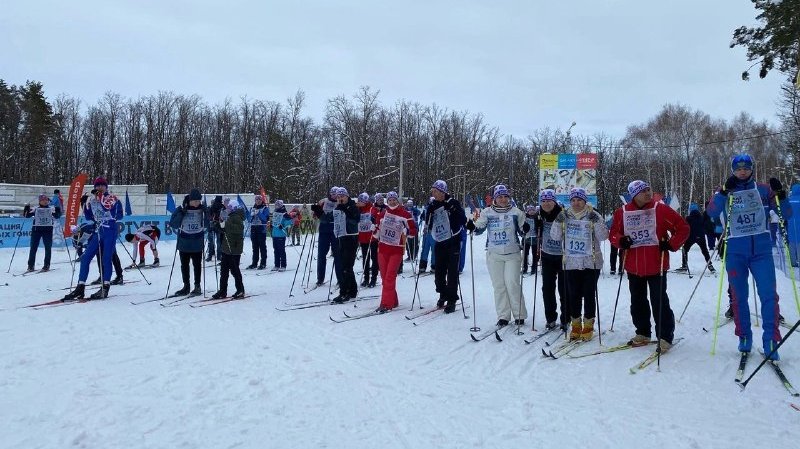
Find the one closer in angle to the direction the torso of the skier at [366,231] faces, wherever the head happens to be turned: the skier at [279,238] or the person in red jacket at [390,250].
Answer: the person in red jacket

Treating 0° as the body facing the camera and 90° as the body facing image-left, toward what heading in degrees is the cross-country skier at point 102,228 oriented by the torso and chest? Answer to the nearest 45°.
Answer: approximately 45°

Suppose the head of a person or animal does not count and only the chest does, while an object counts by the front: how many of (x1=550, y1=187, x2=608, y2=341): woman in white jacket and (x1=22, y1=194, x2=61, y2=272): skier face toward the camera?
2

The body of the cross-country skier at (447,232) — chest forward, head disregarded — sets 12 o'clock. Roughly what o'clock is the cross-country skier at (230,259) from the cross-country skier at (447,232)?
the cross-country skier at (230,259) is roughly at 2 o'clock from the cross-country skier at (447,232).

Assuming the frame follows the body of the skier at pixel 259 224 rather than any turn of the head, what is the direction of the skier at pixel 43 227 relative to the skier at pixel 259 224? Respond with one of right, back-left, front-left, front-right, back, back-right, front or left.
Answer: front-right

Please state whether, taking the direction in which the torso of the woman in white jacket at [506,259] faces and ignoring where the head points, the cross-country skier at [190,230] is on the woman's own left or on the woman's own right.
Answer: on the woman's own right

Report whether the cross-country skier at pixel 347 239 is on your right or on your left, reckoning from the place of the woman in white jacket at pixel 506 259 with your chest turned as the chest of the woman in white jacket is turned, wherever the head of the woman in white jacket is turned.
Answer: on your right

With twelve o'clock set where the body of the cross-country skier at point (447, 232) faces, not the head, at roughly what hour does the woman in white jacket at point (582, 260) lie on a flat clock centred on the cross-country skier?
The woman in white jacket is roughly at 9 o'clock from the cross-country skier.

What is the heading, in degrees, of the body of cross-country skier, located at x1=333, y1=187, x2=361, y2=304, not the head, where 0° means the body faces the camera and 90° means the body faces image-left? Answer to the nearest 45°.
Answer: approximately 45°

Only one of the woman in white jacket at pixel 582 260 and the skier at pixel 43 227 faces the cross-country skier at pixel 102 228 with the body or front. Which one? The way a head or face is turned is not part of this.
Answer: the skier
